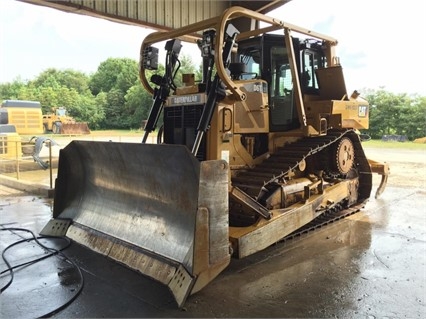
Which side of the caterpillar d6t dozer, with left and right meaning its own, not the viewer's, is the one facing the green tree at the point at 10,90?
right

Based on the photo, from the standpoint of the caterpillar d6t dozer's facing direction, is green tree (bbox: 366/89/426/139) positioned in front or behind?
behind

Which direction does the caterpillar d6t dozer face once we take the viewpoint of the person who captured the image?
facing the viewer and to the left of the viewer

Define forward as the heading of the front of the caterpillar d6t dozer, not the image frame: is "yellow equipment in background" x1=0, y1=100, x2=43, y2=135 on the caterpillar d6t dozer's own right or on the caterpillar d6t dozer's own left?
on the caterpillar d6t dozer's own right

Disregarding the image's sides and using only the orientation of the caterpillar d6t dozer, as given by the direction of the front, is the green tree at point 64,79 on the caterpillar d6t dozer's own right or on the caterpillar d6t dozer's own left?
on the caterpillar d6t dozer's own right
